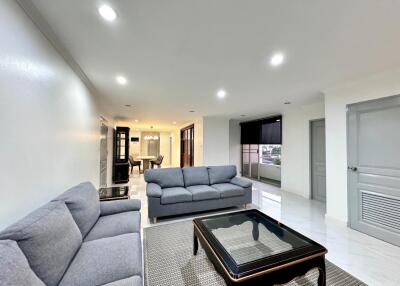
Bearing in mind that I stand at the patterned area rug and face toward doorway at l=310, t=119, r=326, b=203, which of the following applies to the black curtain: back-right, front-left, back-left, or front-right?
front-left

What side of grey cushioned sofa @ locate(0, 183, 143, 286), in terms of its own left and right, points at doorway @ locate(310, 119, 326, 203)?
front

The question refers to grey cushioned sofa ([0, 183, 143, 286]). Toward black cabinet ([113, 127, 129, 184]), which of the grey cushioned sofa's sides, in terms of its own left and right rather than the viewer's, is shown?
left

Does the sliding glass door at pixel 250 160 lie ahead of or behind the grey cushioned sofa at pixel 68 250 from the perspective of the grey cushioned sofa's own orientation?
ahead

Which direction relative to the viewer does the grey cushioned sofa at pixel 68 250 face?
to the viewer's right

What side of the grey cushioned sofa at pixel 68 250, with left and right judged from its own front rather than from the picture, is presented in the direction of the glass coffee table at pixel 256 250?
front

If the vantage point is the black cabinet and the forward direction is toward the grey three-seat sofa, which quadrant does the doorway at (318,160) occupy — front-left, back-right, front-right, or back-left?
front-left
